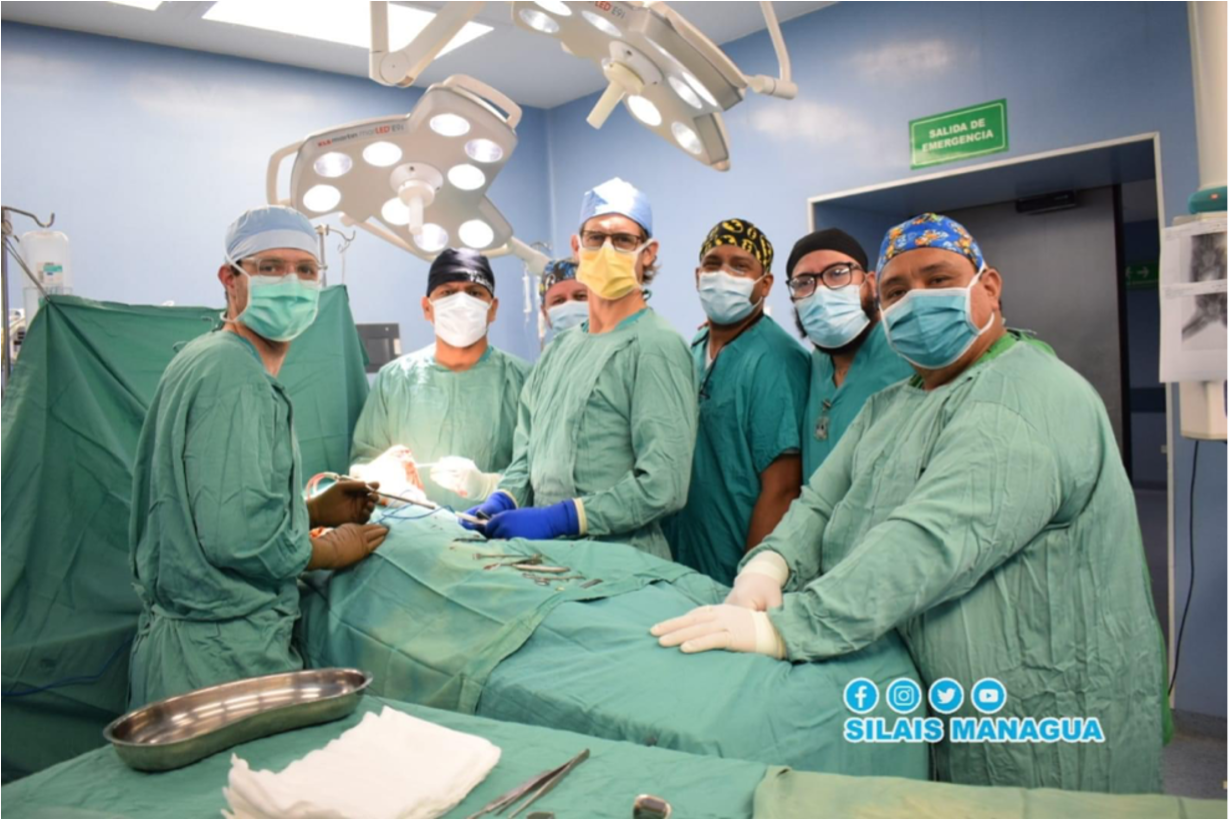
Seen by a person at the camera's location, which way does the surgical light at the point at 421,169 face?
facing the viewer

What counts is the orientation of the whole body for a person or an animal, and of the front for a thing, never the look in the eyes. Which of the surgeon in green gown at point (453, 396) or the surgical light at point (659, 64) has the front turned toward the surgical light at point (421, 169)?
the surgeon in green gown

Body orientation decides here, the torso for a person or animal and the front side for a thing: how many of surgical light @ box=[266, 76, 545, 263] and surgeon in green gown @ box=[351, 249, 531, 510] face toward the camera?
2

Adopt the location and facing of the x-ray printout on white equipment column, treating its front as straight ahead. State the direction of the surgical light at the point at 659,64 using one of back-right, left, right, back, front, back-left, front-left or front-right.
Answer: front-right

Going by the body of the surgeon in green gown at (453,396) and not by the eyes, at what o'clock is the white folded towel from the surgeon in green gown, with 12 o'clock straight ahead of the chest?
The white folded towel is roughly at 12 o'clock from the surgeon in green gown.

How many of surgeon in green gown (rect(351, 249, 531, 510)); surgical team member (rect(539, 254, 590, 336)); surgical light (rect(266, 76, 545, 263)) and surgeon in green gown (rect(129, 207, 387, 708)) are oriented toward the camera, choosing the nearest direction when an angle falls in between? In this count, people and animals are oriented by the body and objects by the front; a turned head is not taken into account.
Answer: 3

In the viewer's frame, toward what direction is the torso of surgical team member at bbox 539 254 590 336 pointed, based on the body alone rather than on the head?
toward the camera

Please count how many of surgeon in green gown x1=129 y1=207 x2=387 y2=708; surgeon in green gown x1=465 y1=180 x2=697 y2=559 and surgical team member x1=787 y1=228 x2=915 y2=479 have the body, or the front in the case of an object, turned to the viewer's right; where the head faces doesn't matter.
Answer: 1

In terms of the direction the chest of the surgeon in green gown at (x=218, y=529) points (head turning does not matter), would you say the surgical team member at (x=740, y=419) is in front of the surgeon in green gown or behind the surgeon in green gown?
in front

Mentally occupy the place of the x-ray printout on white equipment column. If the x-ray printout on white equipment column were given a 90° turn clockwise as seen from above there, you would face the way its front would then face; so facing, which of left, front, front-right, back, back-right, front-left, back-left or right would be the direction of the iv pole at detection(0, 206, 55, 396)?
front-left

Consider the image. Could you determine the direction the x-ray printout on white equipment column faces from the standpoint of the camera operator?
facing the viewer and to the left of the viewer

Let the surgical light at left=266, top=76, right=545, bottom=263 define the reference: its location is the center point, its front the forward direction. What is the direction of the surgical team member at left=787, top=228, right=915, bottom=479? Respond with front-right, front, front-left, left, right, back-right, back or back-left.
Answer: left

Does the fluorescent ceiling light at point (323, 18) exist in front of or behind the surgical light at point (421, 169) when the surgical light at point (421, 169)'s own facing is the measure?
behind

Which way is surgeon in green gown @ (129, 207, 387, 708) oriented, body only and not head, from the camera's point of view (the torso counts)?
to the viewer's right
